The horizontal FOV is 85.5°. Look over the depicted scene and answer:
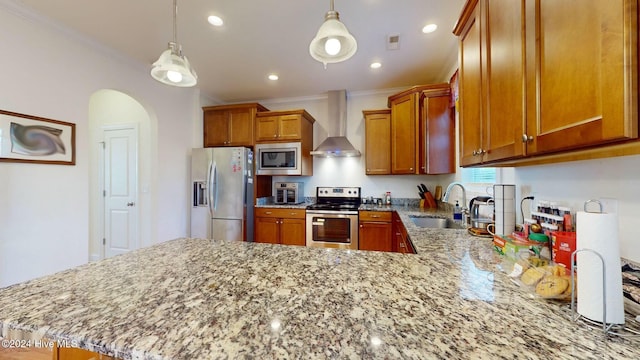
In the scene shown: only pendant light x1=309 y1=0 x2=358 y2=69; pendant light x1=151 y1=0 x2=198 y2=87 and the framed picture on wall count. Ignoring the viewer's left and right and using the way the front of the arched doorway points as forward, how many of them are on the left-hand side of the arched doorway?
0

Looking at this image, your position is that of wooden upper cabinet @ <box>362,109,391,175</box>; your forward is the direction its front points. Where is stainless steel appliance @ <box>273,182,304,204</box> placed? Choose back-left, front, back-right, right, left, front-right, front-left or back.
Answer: right

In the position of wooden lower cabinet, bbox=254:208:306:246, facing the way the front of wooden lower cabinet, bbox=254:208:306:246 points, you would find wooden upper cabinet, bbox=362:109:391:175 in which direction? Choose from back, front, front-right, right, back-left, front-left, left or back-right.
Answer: left

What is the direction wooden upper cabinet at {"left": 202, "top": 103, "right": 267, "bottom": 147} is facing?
toward the camera

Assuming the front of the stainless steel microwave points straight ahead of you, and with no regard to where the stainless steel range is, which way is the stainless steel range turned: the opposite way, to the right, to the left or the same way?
the same way

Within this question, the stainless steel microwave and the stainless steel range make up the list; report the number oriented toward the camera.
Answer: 2

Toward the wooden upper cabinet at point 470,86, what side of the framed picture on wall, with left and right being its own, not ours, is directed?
front

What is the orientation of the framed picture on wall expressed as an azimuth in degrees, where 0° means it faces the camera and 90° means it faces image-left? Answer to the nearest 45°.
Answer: approximately 315°

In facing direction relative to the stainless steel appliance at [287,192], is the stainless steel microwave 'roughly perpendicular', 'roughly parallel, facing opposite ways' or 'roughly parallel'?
roughly parallel

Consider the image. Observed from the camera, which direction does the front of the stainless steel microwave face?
facing the viewer

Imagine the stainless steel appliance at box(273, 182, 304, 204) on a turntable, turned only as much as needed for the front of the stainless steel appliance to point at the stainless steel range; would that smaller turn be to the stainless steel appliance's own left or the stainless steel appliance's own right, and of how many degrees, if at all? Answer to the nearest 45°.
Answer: approximately 45° to the stainless steel appliance's own left

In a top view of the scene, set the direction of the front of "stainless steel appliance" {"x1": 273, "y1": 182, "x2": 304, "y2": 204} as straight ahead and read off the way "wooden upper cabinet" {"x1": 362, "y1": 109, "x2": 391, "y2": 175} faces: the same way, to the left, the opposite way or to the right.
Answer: the same way

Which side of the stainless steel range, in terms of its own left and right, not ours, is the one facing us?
front

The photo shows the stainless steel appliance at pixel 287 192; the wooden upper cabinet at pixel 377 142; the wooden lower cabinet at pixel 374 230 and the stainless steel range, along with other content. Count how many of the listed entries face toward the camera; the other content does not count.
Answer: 4
